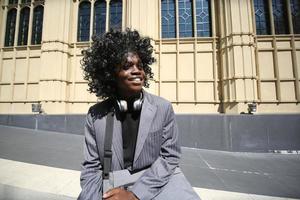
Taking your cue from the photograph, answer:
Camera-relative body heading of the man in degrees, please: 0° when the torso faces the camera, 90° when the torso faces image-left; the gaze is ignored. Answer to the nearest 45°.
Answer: approximately 0°
